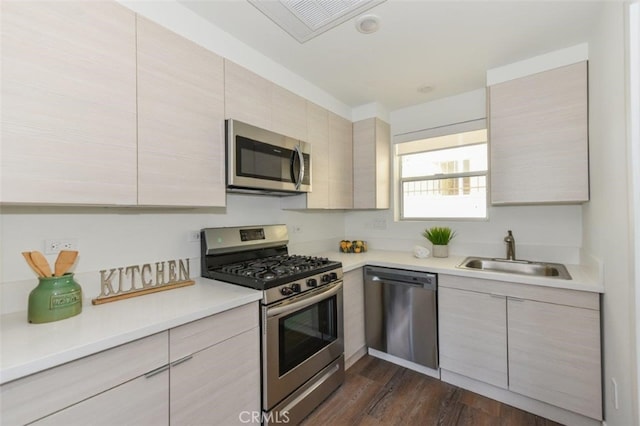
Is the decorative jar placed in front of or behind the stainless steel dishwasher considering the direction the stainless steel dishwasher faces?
in front

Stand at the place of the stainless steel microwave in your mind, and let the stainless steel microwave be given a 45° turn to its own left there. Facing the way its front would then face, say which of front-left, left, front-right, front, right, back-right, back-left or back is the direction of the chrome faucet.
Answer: front

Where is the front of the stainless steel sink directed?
toward the camera

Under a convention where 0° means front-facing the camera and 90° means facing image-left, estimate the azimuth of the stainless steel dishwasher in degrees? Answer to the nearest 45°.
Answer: approximately 45°

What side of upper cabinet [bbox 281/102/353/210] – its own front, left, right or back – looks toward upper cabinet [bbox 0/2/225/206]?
right

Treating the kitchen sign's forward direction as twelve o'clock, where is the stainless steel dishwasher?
The stainless steel dishwasher is roughly at 11 o'clock from the kitchen sign.

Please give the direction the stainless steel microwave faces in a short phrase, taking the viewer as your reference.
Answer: facing the viewer and to the right of the viewer

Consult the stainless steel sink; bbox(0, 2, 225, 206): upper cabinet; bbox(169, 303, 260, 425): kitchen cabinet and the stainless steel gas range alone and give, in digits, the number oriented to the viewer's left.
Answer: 0

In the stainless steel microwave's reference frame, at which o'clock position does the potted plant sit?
The potted plant is roughly at 10 o'clock from the stainless steel microwave.

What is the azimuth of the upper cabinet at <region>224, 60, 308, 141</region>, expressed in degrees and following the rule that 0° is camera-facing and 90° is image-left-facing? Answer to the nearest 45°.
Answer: approximately 315°
